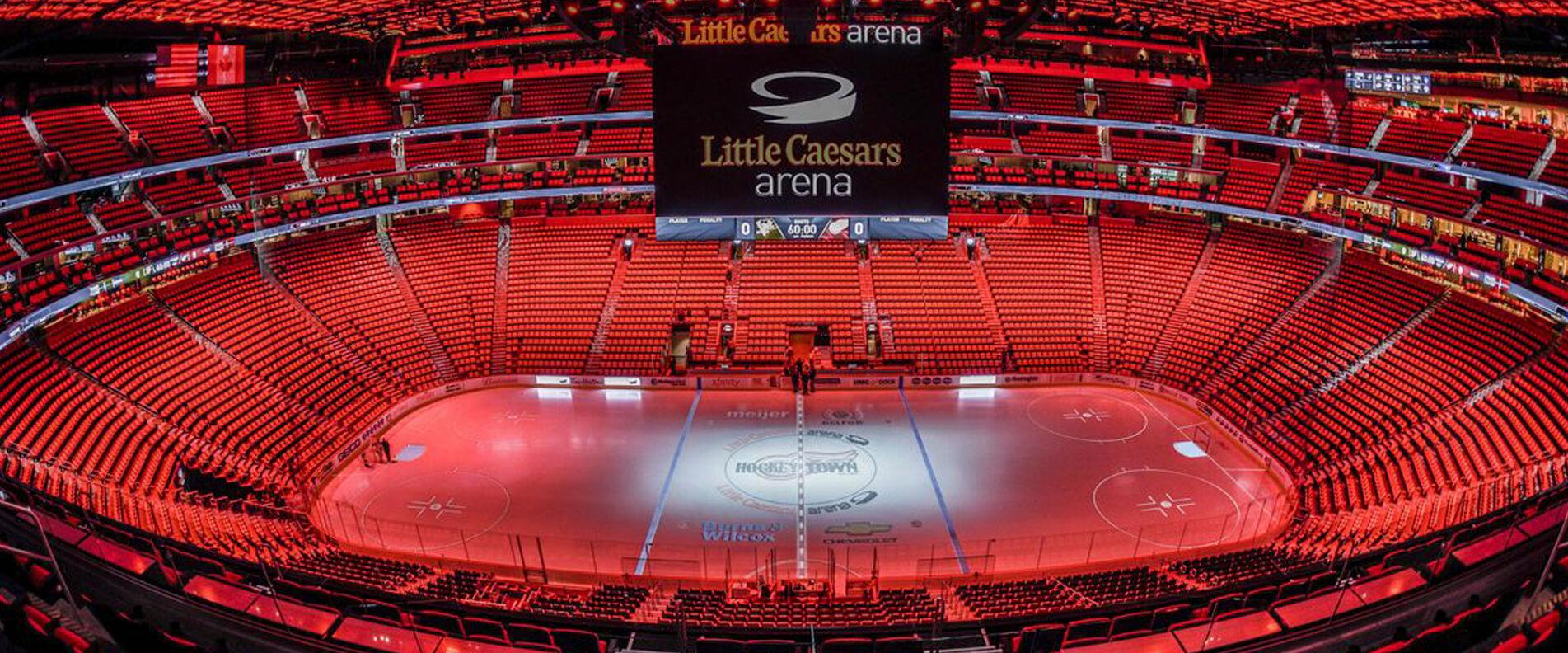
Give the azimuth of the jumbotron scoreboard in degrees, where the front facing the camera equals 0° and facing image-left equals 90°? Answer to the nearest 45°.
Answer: approximately 0°

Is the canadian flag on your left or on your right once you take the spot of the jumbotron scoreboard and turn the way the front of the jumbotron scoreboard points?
on your right
